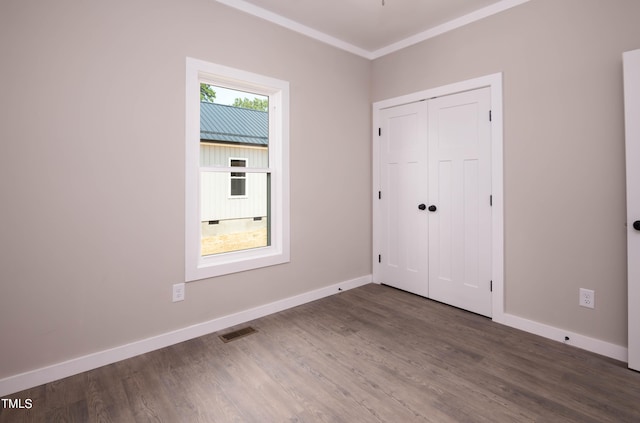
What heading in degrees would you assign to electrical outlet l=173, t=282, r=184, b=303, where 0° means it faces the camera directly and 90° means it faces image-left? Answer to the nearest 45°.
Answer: approximately 0°

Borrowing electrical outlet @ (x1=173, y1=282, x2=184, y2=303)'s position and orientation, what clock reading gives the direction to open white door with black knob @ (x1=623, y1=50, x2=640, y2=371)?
The open white door with black knob is roughly at 10 o'clock from the electrical outlet.
